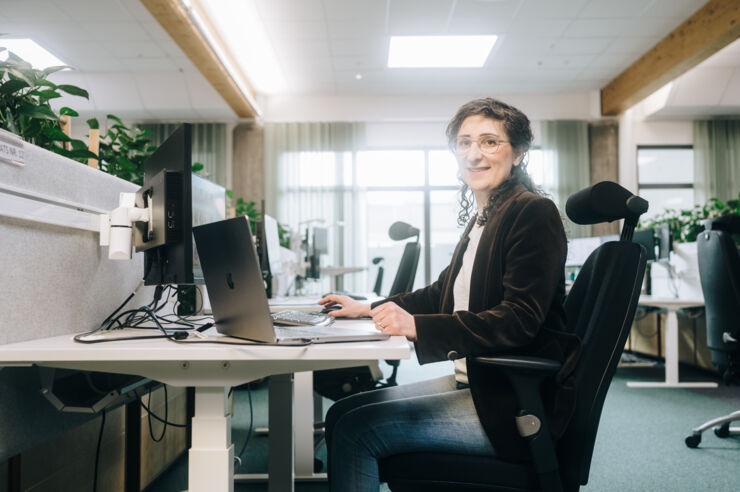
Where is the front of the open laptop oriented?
to the viewer's right

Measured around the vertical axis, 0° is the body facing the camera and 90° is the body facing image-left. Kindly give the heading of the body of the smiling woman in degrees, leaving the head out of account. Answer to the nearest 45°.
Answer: approximately 90°

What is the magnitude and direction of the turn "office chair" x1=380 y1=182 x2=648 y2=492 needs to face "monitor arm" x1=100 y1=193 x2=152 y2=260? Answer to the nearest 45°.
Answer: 0° — it already faces it

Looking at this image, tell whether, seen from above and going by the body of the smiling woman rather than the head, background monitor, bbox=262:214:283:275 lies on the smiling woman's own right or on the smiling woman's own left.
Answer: on the smiling woman's own right

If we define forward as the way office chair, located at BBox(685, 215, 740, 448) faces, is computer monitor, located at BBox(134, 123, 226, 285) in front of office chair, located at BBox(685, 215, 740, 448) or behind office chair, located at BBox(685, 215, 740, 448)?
behind

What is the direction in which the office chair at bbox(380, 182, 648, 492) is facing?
to the viewer's left

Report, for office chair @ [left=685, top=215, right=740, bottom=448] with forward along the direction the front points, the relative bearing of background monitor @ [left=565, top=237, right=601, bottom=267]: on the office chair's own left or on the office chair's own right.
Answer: on the office chair's own left

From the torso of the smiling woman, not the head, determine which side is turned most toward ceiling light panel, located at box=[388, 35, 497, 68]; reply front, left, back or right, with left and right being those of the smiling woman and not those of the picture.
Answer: right
